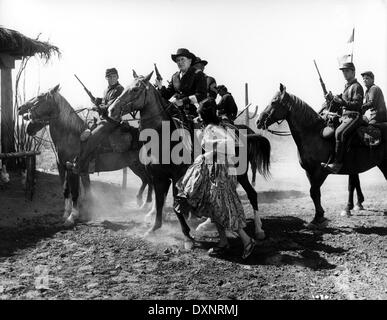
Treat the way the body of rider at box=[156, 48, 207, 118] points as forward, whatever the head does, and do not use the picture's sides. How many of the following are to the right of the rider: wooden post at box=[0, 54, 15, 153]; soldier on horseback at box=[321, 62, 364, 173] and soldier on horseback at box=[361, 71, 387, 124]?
1

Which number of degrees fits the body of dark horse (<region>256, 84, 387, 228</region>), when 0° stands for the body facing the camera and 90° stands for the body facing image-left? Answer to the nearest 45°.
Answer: approximately 90°

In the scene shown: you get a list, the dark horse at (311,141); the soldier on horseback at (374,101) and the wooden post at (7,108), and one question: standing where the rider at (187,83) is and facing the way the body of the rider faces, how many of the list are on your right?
1

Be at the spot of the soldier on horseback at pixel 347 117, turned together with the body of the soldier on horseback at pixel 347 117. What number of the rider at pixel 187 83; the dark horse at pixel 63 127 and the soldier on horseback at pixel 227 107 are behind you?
0

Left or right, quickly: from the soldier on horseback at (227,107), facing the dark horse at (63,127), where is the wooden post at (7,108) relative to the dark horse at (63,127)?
right

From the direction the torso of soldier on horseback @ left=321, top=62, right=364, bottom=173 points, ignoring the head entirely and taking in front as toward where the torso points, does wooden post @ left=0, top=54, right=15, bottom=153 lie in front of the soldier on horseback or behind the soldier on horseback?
in front

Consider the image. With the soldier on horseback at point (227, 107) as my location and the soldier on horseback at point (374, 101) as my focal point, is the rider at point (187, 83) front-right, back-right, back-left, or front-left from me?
back-right

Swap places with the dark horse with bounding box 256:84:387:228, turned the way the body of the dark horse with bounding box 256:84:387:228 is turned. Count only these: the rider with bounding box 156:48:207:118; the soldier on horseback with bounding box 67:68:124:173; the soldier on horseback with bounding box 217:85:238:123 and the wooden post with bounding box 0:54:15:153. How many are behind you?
0

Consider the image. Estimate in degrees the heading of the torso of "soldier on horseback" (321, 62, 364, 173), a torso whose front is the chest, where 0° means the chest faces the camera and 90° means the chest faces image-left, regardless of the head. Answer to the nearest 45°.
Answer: approximately 90°

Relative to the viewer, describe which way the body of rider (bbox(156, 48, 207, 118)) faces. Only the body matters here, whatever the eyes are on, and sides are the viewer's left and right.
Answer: facing the viewer and to the left of the viewer

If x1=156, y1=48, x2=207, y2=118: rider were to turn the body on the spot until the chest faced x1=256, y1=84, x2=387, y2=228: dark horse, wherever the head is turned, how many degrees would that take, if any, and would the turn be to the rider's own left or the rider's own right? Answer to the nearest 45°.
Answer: approximately 135° to the rider's own left

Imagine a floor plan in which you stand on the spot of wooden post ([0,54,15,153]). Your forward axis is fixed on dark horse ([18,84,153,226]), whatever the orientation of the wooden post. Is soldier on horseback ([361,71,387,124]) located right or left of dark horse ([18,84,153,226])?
left

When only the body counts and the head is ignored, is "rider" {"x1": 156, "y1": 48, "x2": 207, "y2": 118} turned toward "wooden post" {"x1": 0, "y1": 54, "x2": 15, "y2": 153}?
no

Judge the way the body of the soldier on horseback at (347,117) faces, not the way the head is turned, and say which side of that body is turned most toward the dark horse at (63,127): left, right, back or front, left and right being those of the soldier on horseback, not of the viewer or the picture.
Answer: front

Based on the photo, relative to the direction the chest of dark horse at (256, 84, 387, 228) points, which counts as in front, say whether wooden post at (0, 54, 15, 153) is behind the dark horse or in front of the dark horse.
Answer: in front

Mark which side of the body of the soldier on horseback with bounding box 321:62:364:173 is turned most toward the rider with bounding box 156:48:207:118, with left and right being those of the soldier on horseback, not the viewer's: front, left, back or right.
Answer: front

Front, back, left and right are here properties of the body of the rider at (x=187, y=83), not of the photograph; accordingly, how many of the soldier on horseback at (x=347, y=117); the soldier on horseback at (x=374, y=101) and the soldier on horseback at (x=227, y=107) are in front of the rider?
0
